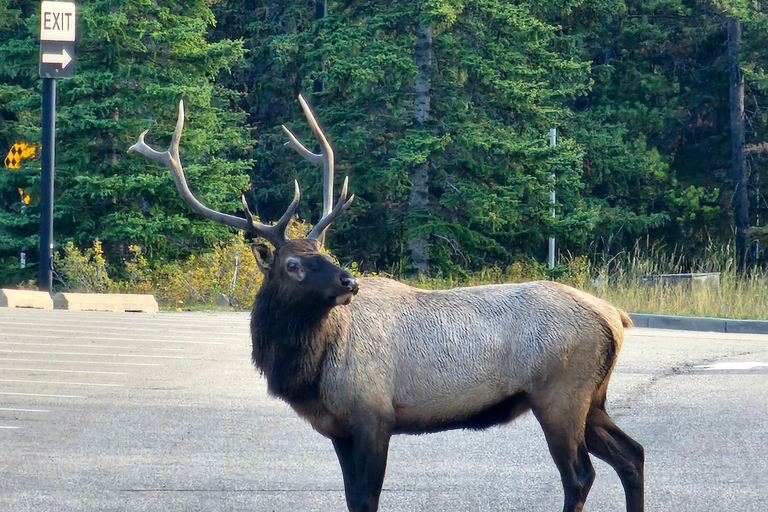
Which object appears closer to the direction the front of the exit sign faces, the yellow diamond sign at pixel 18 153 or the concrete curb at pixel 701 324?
the concrete curb

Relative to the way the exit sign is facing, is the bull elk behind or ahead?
ahead

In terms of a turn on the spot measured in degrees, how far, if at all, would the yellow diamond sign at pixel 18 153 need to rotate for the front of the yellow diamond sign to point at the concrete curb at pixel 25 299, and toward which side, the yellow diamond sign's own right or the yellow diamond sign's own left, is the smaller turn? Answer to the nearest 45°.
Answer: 0° — it already faces it

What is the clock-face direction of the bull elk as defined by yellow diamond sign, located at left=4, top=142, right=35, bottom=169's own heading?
The bull elk is roughly at 12 o'clock from the yellow diamond sign.

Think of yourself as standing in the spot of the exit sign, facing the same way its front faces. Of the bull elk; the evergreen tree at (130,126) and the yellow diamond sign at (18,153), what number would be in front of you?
1

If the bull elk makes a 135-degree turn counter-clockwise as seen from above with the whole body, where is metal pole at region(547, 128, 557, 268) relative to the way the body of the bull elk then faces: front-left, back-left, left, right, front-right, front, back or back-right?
back-left

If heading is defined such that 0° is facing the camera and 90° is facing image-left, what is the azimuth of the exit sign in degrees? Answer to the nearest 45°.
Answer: approximately 0°

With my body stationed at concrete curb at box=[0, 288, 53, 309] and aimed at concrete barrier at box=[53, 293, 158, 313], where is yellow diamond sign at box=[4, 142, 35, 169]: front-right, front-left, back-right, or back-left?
back-left

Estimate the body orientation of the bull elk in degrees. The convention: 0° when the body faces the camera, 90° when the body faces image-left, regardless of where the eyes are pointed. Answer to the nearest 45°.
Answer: approximately 90°

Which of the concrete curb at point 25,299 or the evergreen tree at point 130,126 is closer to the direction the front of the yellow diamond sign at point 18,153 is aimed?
the concrete curb

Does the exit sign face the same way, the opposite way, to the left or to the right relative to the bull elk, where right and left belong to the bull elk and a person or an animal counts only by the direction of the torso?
to the left
